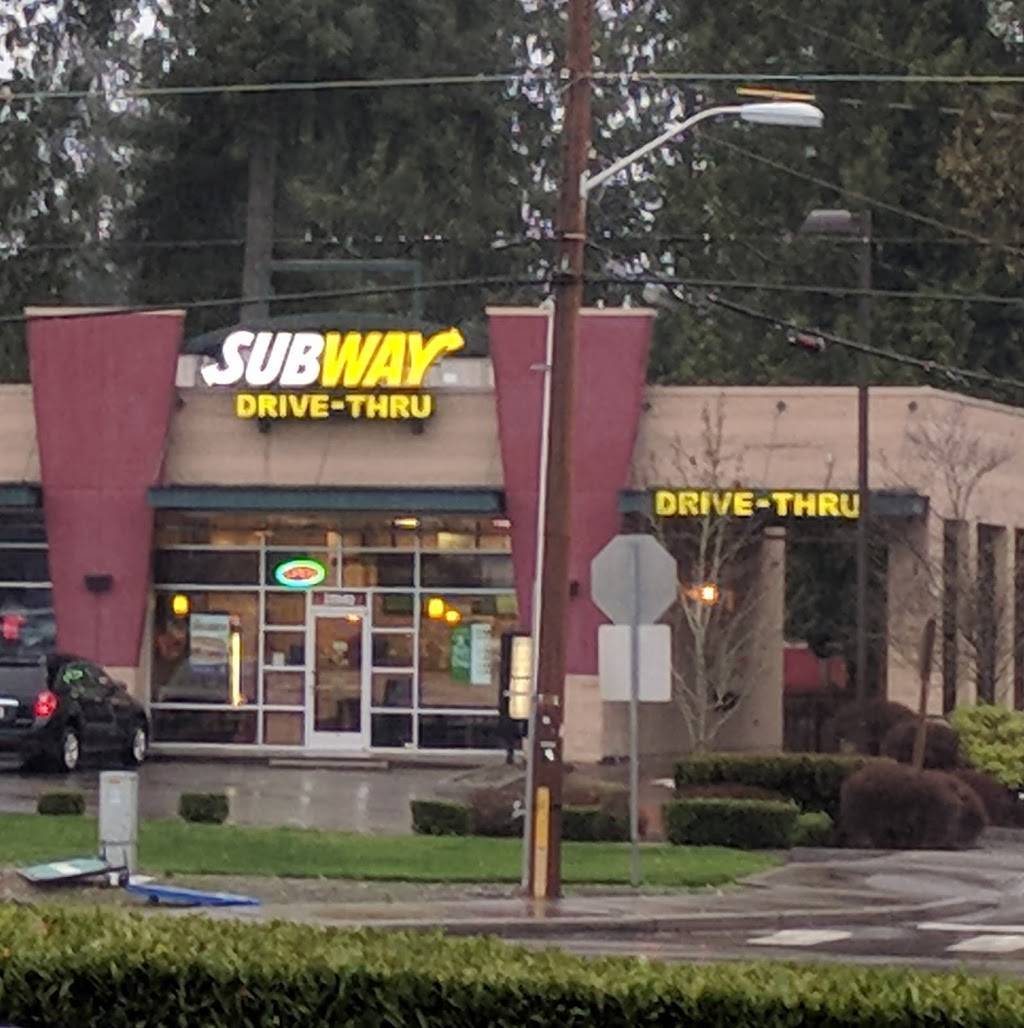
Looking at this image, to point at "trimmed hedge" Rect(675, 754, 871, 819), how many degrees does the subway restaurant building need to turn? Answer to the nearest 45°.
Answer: approximately 45° to its left

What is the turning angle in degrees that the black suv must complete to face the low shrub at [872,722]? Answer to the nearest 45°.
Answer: approximately 45° to its right

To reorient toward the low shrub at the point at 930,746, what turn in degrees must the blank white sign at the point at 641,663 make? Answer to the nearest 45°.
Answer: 0° — it already faces it

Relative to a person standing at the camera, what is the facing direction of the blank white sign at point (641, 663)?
facing away from the viewer

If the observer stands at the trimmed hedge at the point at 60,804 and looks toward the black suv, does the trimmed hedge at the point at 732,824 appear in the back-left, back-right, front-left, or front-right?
back-right

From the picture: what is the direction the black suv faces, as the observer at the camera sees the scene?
facing away from the viewer and to the right of the viewer

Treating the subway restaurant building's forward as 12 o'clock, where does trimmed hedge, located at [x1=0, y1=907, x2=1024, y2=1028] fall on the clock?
The trimmed hedge is roughly at 12 o'clock from the subway restaurant building.

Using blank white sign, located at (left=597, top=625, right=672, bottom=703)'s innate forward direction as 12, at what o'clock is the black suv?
The black suv is roughly at 11 o'clock from the blank white sign.

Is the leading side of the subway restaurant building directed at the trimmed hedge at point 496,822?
yes

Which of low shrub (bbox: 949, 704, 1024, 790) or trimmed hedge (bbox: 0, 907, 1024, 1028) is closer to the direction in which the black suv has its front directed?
the low shrub

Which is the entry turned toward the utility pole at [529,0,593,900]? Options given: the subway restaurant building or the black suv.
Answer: the subway restaurant building

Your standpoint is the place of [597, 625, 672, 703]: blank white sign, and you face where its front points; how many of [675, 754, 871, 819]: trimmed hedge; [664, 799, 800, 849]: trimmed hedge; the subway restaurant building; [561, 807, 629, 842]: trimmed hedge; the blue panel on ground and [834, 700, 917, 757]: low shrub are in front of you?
5

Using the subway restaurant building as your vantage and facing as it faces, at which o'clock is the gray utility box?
The gray utility box is roughly at 12 o'clock from the subway restaurant building.
